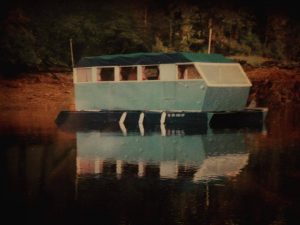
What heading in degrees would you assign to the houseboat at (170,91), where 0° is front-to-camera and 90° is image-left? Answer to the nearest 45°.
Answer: approximately 315°
